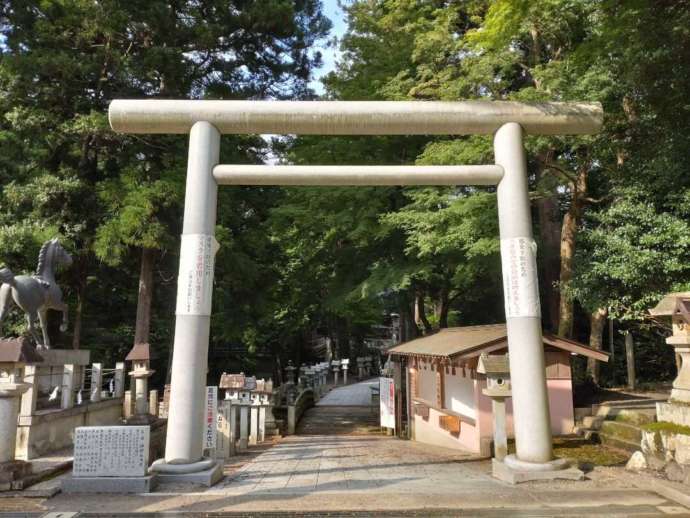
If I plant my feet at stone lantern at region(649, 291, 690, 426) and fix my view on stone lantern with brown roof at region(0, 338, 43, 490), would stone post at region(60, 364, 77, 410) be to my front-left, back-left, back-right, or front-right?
front-right

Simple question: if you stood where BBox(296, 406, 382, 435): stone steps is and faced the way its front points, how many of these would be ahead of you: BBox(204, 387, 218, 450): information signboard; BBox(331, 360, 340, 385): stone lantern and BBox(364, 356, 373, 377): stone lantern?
1

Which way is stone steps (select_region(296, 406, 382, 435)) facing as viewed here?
toward the camera

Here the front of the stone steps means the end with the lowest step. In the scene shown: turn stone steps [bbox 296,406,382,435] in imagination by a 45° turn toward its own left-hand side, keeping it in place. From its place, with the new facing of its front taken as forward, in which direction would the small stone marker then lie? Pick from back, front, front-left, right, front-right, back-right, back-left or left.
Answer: front-right

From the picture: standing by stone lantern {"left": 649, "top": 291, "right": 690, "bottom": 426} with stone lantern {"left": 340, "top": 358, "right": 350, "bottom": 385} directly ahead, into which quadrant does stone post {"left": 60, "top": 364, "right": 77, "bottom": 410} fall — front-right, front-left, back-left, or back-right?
front-left

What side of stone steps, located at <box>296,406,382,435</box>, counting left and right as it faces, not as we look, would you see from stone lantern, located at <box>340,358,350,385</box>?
back

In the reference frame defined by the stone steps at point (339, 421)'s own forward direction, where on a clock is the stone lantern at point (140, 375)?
The stone lantern is roughly at 1 o'clock from the stone steps.

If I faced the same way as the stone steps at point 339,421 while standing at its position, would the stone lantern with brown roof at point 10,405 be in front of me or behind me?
in front

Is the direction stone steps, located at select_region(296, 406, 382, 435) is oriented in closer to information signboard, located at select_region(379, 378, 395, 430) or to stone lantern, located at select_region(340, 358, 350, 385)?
the information signboard

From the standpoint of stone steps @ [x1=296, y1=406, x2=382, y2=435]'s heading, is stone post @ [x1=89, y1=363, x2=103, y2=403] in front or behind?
in front

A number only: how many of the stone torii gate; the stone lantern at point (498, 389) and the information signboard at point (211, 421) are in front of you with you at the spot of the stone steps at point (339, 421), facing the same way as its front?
3

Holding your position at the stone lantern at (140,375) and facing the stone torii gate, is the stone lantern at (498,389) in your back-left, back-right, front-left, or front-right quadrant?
front-left

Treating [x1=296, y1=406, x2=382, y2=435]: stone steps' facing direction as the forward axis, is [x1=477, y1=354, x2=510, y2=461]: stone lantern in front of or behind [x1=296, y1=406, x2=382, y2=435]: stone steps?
in front
